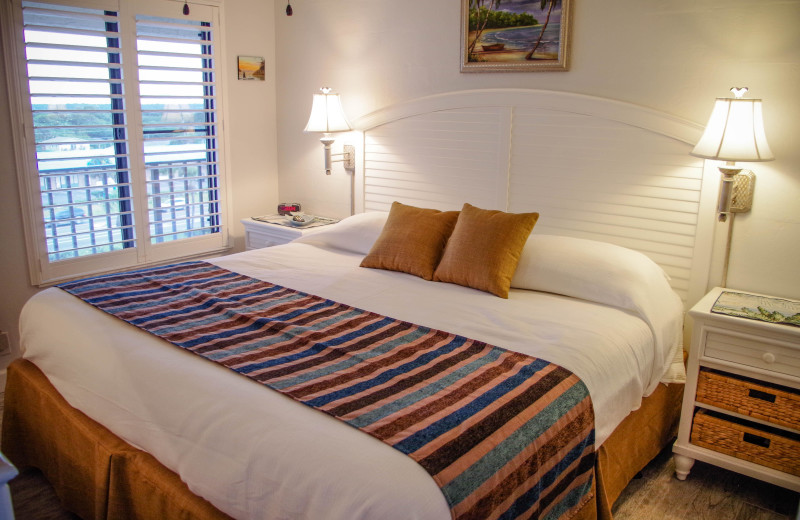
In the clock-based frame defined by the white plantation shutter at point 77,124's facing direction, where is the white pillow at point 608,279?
The white pillow is roughly at 12 o'clock from the white plantation shutter.

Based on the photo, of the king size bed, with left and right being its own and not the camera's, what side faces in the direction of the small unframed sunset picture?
right

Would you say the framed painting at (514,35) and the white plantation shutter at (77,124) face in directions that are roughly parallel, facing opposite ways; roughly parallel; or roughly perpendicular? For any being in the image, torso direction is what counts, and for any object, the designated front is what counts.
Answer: roughly perpendicular

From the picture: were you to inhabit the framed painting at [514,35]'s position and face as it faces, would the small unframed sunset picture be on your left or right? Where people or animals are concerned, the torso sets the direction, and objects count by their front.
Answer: on your right

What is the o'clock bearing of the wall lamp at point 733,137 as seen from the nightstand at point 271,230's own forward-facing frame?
The wall lamp is roughly at 9 o'clock from the nightstand.

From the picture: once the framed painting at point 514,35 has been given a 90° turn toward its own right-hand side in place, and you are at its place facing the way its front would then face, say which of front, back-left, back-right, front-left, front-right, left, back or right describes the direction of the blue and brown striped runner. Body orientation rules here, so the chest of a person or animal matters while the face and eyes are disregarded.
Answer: left

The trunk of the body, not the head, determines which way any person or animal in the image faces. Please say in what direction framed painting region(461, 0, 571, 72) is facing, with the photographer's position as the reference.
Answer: facing the viewer

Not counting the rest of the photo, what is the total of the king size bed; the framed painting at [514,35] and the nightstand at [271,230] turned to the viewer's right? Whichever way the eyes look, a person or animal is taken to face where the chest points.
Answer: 0

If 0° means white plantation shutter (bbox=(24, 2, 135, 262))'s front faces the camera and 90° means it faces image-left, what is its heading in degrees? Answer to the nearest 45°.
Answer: approximately 315°

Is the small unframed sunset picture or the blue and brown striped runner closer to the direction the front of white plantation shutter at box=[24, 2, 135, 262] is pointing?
the blue and brown striped runner

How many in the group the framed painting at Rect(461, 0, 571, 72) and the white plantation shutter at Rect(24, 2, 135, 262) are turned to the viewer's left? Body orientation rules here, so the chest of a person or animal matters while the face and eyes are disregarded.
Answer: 0

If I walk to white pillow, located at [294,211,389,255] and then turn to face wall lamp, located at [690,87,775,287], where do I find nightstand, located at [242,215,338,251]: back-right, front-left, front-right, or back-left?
back-left

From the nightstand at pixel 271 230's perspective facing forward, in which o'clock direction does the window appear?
The window is roughly at 1 o'clock from the nightstand.

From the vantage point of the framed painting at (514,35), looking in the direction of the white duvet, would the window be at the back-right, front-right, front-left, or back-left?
front-right

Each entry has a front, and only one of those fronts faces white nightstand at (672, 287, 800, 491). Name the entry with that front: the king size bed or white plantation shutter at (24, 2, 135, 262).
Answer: the white plantation shutter
